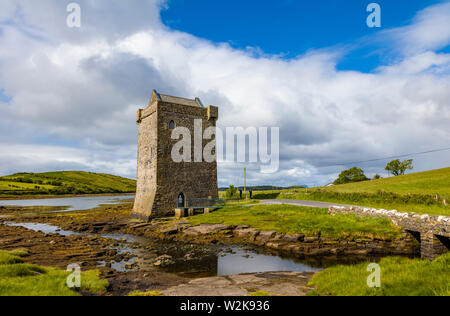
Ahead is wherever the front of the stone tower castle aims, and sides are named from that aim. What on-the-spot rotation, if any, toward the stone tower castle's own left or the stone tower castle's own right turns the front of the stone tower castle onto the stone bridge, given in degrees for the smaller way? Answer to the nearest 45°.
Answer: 0° — it already faces it

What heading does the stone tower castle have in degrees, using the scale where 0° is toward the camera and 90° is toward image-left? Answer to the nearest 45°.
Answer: approximately 315°

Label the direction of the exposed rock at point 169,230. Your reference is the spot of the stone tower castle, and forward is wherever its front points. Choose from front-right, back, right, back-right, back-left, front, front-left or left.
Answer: front-right

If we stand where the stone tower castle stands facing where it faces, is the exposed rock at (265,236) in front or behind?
in front

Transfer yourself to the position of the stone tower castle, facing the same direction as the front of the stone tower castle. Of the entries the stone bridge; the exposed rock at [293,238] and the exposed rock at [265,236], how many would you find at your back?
0

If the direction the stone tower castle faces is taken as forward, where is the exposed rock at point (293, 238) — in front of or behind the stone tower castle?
in front

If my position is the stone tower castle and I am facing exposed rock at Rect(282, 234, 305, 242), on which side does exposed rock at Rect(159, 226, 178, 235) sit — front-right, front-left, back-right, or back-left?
front-right

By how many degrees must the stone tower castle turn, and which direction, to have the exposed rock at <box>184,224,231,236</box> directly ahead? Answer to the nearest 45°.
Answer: approximately 45° to its right
